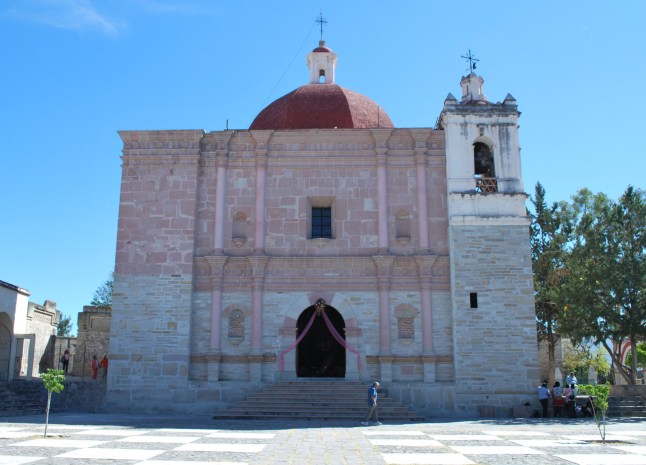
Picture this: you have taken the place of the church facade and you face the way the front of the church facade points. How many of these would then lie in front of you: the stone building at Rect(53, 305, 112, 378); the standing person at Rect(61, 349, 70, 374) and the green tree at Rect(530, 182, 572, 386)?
0

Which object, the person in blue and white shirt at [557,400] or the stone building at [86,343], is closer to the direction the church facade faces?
the person in blue and white shirt

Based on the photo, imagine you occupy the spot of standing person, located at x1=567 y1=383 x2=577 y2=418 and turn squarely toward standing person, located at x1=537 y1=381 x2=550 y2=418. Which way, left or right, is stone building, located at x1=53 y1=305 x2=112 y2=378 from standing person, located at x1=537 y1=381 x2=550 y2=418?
right

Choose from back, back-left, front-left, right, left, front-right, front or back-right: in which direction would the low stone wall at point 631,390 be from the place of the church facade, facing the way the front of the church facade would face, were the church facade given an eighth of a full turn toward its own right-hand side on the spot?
back-left

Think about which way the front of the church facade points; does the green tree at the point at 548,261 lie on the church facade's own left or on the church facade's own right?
on the church facade's own left

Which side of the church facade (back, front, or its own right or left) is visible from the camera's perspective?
front

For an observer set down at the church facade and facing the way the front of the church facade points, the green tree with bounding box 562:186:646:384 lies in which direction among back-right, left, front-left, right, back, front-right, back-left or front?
left

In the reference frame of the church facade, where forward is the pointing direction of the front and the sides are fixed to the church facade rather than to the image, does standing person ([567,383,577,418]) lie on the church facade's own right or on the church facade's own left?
on the church facade's own left

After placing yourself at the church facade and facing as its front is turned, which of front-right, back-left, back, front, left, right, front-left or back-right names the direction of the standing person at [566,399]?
left

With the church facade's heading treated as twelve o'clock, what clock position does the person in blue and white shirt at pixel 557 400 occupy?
The person in blue and white shirt is roughly at 9 o'clock from the church facade.

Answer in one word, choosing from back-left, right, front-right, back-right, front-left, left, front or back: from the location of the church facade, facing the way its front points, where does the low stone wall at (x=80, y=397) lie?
right

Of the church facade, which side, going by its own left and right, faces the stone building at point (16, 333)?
right

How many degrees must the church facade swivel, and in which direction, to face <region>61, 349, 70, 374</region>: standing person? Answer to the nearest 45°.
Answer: approximately 135° to its right

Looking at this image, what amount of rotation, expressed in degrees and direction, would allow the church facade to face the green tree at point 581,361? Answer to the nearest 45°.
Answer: approximately 135° to its left

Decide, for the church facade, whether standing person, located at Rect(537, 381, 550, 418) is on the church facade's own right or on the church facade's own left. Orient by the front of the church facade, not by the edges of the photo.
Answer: on the church facade's own left
